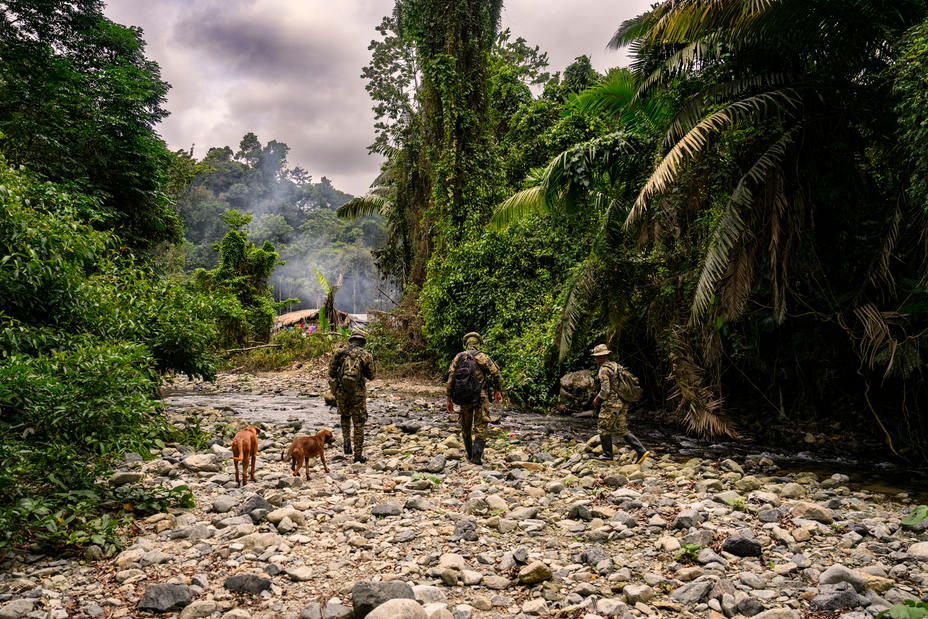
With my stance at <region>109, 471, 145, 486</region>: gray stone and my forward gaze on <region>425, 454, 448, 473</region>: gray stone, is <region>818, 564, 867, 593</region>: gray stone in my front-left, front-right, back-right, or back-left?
front-right

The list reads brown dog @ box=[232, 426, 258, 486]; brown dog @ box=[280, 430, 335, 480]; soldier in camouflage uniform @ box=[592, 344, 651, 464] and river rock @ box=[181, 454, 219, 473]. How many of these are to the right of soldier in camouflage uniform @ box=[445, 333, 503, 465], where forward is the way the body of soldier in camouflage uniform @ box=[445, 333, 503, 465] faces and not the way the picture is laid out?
1

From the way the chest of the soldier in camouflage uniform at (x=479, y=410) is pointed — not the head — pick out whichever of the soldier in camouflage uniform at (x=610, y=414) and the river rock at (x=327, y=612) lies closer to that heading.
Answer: the soldier in camouflage uniform

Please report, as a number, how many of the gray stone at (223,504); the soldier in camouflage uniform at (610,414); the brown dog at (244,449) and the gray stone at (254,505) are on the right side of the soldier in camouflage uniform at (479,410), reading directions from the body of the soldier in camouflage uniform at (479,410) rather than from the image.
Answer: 1

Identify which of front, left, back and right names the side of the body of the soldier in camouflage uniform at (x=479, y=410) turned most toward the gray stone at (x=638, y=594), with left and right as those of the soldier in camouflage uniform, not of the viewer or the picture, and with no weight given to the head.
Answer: back

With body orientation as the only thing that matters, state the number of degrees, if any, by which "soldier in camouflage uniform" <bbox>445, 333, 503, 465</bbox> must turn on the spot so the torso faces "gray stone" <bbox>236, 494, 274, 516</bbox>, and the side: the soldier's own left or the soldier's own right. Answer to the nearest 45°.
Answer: approximately 135° to the soldier's own left

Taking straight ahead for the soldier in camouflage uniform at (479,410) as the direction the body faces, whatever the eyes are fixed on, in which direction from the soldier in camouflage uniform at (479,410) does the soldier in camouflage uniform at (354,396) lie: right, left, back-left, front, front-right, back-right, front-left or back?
left

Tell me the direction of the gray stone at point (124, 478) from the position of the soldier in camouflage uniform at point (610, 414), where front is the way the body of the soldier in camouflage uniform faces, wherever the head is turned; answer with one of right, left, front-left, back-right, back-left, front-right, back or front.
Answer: front-left

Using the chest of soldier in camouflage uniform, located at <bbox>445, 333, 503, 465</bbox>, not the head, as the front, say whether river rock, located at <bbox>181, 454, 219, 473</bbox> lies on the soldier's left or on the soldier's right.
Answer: on the soldier's left

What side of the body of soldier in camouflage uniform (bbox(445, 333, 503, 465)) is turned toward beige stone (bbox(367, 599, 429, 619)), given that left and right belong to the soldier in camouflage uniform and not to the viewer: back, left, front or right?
back

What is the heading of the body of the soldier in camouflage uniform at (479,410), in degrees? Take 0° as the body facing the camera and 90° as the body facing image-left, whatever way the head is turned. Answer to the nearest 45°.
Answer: approximately 180°

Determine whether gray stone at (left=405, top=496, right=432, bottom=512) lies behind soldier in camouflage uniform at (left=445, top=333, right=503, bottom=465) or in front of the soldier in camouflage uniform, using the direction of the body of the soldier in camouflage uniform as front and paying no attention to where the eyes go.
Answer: behind
